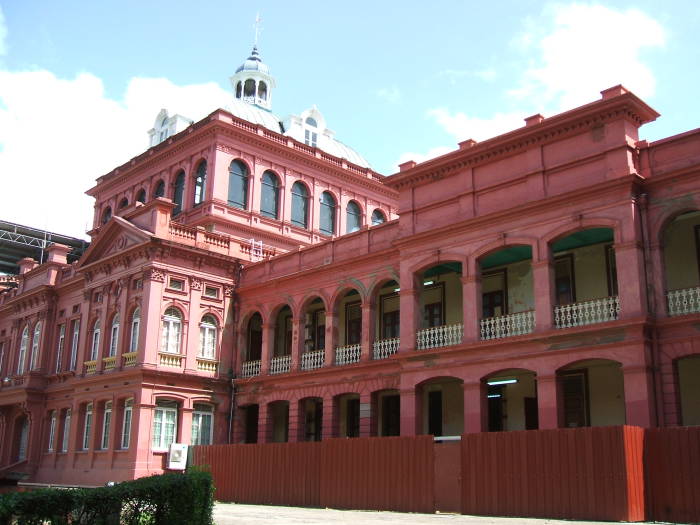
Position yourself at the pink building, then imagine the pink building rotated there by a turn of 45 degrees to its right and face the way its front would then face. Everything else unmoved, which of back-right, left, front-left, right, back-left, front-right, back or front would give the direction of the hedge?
left

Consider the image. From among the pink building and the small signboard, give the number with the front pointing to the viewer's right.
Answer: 0

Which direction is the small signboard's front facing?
toward the camera

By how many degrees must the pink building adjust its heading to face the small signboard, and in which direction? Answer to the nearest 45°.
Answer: approximately 45° to its right

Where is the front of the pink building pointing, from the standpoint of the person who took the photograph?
facing the viewer and to the left of the viewer
